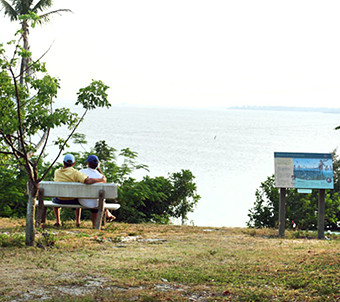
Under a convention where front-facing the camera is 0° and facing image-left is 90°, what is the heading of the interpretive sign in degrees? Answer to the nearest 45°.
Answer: approximately 0°

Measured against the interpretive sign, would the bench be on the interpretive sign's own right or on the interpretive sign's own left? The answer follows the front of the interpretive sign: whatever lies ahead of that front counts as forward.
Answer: on the interpretive sign's own right

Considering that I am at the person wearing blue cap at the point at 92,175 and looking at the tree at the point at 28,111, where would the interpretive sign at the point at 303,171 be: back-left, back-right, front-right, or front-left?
back-left

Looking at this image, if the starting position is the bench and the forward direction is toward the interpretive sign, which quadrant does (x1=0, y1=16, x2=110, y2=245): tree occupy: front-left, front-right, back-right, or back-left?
back-right

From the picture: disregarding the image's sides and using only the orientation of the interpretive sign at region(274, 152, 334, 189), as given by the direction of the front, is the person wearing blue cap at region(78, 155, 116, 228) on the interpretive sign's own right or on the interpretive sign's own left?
on the interpretive sign's own right
